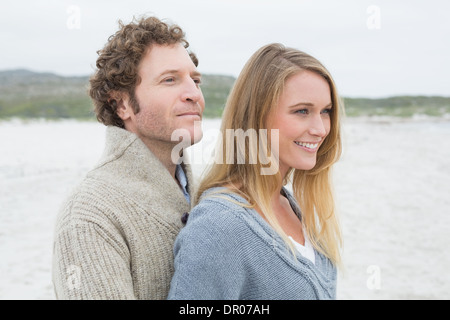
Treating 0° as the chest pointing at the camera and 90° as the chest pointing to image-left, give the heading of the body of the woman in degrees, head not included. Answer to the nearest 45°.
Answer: approximately 315°

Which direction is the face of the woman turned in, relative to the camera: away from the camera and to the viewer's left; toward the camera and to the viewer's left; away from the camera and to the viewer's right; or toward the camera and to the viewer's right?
toward the camera and to the viewer's right
